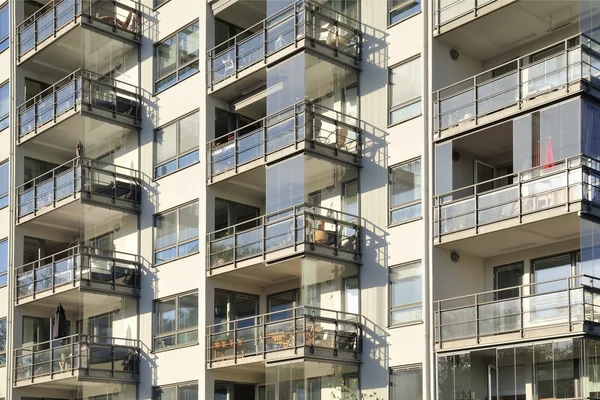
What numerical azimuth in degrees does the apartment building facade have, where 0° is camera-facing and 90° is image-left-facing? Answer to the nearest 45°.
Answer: approximately 45°
